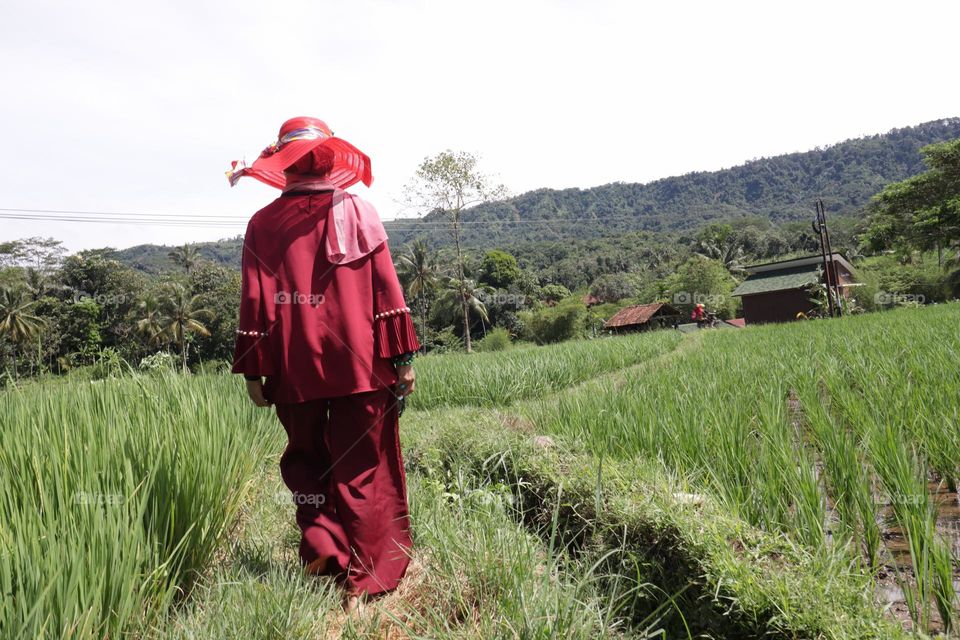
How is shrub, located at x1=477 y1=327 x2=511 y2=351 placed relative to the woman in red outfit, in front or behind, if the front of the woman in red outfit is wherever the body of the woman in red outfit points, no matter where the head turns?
in front

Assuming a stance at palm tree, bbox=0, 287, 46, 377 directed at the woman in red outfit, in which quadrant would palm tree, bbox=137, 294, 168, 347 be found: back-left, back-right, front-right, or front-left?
back-left

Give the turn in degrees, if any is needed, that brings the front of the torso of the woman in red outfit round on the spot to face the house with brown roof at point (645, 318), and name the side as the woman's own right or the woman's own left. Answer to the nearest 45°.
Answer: approximately 45° to the woman's own right

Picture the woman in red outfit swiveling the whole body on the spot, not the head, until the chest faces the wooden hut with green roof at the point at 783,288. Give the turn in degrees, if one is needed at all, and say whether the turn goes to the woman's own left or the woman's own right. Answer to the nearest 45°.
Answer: approximately 45° to the woman's own right

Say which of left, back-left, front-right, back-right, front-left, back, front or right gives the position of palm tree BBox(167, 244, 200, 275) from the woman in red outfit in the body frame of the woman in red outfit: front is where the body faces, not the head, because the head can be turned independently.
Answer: front

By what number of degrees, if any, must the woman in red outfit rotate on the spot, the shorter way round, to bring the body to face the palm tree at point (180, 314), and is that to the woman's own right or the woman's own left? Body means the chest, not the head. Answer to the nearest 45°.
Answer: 0° — they already face it

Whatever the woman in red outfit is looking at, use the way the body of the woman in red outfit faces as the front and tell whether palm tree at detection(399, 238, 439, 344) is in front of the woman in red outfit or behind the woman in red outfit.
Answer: in front

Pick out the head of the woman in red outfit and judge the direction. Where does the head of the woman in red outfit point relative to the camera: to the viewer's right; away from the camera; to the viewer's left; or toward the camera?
away from the camera

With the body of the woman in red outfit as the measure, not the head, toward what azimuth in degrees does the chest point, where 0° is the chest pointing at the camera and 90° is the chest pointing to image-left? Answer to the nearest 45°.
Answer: approximately 180°
